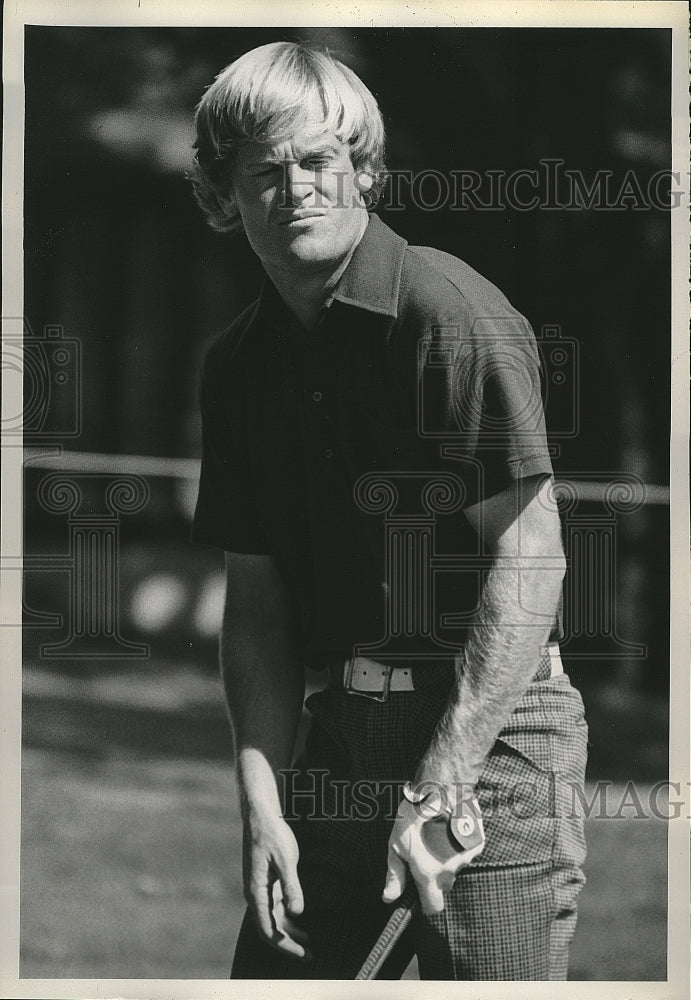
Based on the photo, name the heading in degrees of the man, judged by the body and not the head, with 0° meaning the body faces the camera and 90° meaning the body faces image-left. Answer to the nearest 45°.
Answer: approximately 45°
